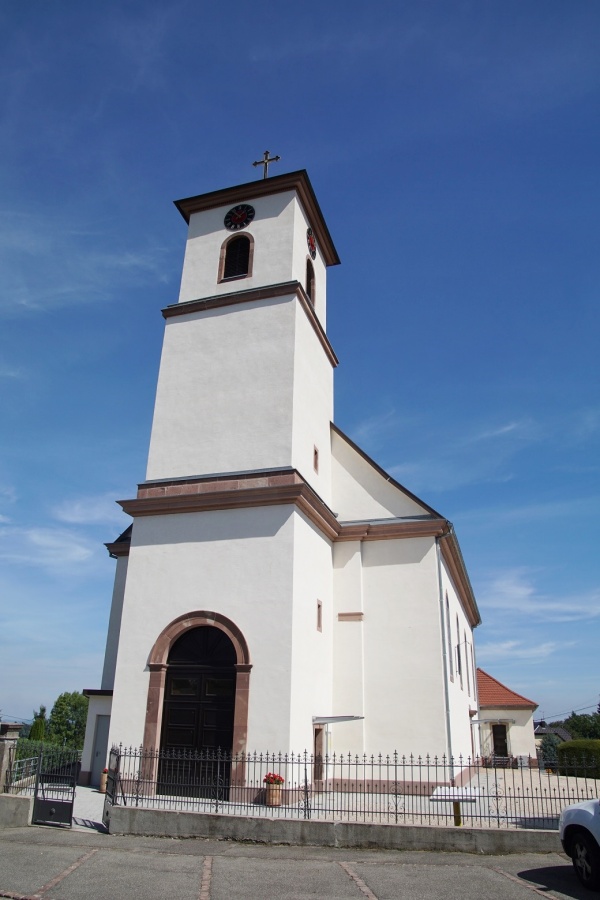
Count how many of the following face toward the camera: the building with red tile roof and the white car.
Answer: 1

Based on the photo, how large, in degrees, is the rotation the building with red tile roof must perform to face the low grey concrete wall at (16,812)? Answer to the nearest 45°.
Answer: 0° — it already faces it

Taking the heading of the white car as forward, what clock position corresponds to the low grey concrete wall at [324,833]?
The low grey concrete wall is roughly at 11 o'clock from the white car.

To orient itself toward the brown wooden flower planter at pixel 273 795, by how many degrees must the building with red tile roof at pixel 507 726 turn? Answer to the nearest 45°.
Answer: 0° — it already faces it

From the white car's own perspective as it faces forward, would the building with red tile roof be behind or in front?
in front

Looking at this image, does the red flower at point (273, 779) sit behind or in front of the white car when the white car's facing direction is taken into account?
in front

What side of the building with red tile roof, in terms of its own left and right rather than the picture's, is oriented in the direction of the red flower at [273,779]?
front

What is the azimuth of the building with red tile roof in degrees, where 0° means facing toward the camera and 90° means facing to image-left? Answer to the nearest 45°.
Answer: approximately 0°

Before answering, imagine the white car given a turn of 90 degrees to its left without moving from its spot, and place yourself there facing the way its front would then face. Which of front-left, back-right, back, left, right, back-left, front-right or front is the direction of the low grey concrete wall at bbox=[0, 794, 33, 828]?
front-right

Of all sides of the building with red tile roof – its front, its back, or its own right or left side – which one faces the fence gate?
front

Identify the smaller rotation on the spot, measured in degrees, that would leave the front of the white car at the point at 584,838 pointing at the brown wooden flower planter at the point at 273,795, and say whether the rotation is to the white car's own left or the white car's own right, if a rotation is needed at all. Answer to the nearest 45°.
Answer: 0° — it already faces it

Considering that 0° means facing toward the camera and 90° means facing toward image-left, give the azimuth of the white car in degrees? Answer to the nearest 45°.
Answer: approximately 135°
